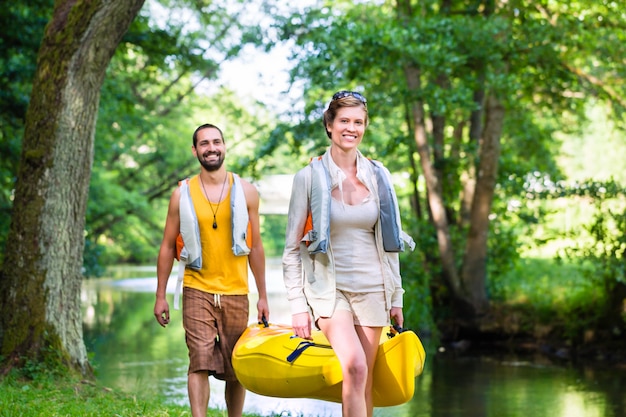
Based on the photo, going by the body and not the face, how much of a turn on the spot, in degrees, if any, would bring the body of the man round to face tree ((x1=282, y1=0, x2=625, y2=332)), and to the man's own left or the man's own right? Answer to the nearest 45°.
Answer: approximately 135° to the man's own left

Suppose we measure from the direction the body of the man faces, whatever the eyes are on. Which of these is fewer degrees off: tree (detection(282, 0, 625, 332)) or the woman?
the woman

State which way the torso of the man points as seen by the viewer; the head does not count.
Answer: toward the camera

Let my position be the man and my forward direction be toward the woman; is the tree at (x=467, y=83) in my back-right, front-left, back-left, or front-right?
back-left

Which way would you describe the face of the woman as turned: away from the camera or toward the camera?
toward the camera

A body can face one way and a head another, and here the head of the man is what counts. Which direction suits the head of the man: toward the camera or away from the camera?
toward the camera

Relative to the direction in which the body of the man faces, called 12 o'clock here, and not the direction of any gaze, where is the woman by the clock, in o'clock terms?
The woman is roughly at 11 o'clock from the man.
